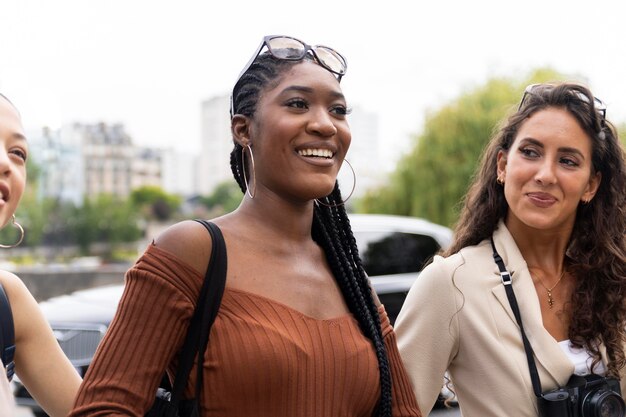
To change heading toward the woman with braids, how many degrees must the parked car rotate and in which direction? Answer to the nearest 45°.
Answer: approximately 45° to its left

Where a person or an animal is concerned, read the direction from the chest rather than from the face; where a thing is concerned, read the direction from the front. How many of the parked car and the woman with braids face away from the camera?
0

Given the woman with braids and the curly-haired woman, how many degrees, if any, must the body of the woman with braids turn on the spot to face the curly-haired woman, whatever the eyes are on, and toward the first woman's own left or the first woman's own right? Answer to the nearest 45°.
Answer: approximately 90° to the first woman's own left

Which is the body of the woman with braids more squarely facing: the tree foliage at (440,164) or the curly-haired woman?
the curly-haired woman

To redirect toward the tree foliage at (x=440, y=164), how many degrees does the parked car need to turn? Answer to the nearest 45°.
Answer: approximately 135° to its right

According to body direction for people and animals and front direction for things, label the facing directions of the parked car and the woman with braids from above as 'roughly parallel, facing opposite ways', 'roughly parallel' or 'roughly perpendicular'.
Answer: roughly perpendicular

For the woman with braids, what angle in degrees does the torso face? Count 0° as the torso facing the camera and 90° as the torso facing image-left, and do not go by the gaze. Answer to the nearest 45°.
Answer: approximately 315°

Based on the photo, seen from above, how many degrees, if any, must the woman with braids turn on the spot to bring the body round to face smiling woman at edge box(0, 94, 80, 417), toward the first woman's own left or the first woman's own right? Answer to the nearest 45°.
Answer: approximately 135° to the first woman's own right

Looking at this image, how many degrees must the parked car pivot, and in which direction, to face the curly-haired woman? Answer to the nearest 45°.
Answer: approximately 45° to its left

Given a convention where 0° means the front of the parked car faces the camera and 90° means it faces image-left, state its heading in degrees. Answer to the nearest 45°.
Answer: approximately 45°

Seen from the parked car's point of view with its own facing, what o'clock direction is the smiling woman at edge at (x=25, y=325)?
The smiling woman at edge is roughly at 11 o'clock from the parked car.
